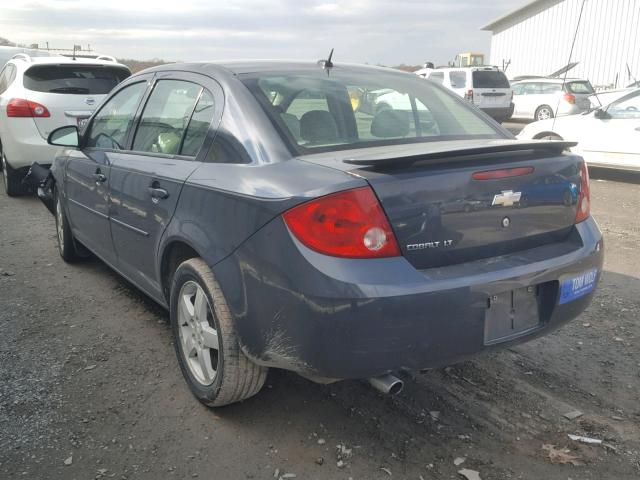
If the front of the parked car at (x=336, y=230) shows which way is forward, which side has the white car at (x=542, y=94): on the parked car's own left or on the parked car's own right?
on the parked car's own right

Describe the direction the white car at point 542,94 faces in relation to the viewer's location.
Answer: facing away from the viewer and to the left of the viewer

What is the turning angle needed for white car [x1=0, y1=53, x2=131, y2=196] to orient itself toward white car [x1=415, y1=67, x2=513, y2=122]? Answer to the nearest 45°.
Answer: approximately 90° to its right

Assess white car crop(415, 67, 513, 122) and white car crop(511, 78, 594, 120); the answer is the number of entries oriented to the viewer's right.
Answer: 0

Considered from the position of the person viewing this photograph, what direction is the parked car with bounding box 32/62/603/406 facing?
facing away from the viewer and to the left of the viewer

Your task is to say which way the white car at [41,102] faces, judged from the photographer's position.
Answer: facing away from the viewer and to the left of the viewer

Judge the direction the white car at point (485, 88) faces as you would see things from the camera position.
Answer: facing away from the viewer and to the left of the viewer
